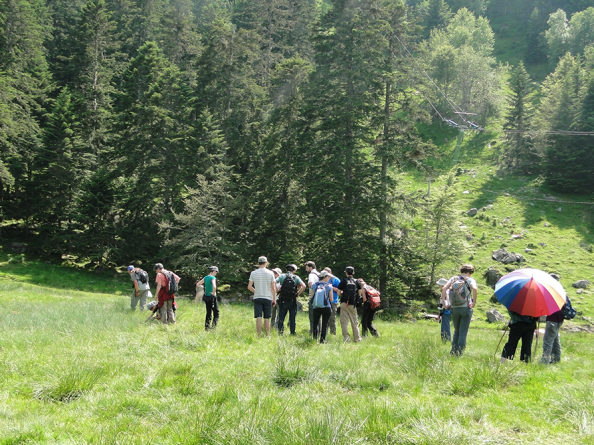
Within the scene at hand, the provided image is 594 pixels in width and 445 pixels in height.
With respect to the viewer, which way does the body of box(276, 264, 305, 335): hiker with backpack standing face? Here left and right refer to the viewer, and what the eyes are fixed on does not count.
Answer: facing away from the viewer

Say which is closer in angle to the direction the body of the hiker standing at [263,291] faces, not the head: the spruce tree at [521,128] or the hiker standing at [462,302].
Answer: the spruce tree

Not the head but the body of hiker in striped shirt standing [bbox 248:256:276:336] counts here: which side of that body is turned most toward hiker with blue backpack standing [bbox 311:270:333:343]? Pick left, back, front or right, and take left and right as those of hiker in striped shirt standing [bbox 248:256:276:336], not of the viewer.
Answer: right

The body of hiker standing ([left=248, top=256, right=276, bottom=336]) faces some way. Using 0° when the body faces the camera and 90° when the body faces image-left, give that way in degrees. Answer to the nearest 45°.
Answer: approximately 180°

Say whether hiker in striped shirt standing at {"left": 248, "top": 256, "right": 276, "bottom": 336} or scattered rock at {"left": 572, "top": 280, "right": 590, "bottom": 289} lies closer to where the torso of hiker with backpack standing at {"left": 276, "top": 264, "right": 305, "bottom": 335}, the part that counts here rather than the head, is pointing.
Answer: the scattered rock

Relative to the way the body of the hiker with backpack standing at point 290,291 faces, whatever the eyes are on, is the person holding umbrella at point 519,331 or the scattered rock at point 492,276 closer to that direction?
the scattered rock
